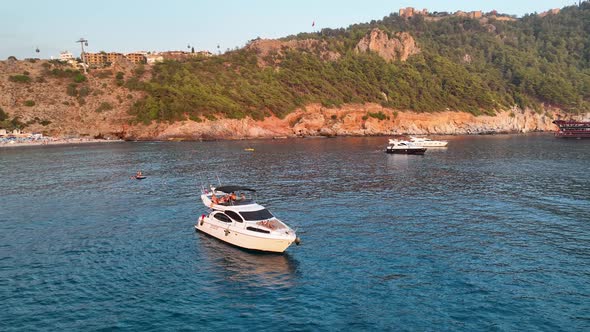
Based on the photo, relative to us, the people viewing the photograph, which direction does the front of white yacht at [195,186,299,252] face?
facing the viewer and to the right of the viewer
